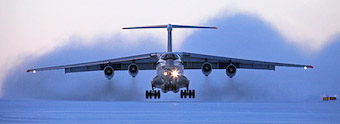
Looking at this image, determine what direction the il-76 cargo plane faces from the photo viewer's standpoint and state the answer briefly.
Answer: facing the viewer
